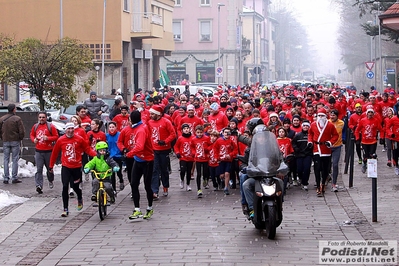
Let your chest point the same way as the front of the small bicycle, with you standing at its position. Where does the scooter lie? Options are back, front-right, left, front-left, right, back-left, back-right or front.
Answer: front-left

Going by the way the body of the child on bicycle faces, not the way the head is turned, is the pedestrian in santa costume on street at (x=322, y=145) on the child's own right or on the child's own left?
on the child's own left

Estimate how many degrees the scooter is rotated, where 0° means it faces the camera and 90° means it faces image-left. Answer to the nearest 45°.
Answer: approximately 0°

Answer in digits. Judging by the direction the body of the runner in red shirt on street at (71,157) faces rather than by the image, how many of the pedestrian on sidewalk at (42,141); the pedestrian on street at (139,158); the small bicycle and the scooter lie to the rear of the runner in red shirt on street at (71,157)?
1

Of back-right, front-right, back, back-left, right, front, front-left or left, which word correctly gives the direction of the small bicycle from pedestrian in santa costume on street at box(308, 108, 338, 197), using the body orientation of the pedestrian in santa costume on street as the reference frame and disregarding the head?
front-right

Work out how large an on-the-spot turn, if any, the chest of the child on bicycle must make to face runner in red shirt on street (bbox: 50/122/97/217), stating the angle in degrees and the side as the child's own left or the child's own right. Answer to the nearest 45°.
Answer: approximately 135° to the child's own right

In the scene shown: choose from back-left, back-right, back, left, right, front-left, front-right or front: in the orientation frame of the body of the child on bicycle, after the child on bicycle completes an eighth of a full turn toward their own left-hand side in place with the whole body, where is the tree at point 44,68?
back-left

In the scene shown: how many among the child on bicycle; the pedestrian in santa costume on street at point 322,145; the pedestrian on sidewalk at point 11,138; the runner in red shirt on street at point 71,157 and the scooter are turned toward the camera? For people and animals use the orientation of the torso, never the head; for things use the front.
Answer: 4

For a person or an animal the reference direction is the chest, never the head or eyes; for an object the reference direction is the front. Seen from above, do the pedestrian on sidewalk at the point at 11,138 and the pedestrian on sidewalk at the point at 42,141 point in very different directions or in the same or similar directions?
very different directions

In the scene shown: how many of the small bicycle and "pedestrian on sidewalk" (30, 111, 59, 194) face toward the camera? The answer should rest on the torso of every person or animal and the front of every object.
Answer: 2

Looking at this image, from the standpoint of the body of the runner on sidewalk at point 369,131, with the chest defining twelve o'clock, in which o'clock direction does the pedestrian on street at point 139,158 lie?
the pedestrian on street at point 139,158 is roughly at 1 o'clock from the runner on sidewalk at point 369,131.
